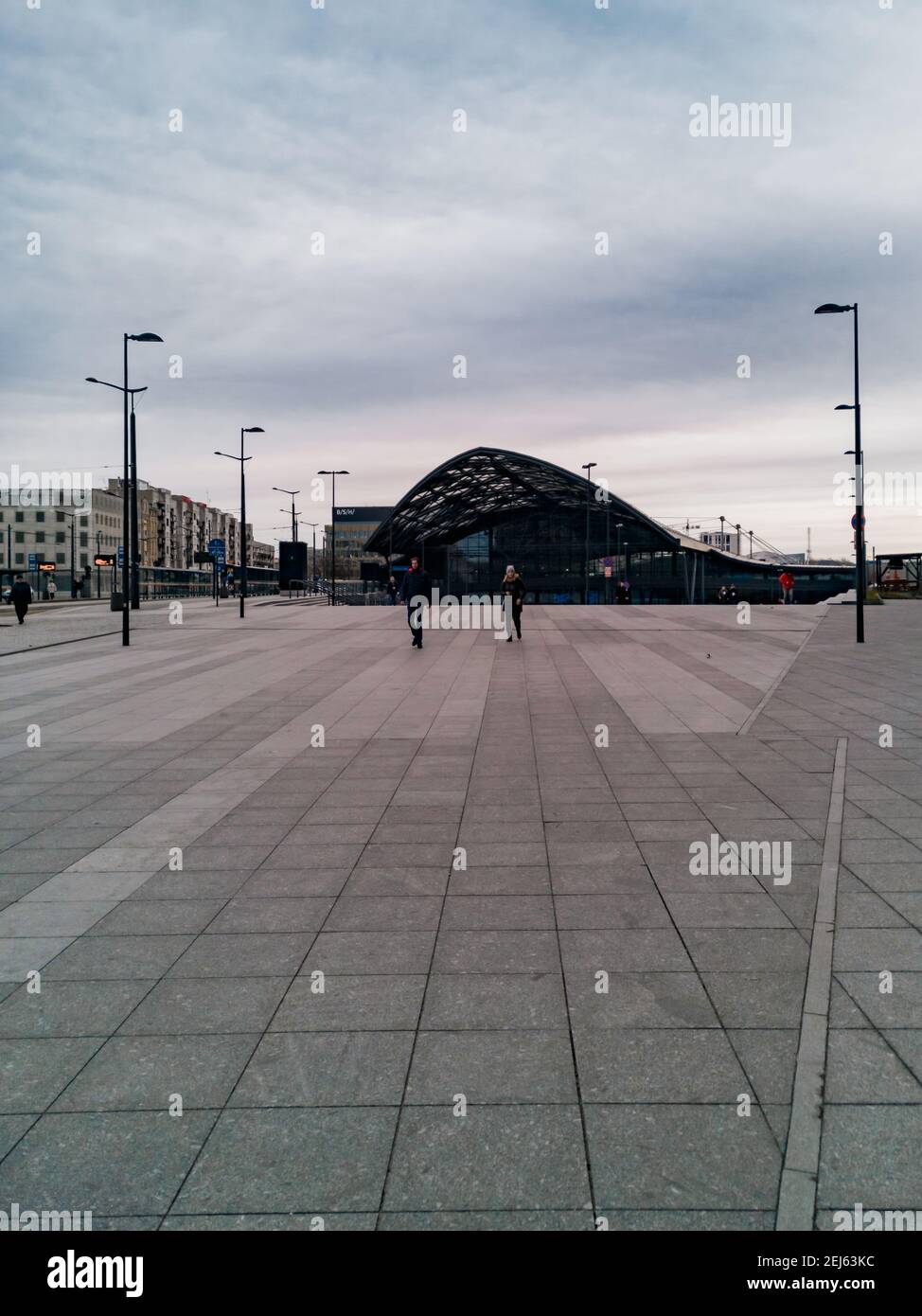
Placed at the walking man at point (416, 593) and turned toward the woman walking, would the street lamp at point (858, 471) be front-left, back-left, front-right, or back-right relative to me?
front-right

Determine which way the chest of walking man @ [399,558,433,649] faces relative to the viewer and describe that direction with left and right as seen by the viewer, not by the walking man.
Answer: facing the viewer

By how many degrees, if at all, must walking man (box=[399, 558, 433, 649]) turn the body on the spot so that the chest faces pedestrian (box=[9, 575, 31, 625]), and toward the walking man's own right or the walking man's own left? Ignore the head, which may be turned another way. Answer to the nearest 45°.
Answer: approximately 135° to the walking man's own right

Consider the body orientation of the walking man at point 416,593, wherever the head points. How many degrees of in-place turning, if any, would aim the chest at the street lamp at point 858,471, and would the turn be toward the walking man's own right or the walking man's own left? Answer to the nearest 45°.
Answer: approximately 90° to the walking man's own left

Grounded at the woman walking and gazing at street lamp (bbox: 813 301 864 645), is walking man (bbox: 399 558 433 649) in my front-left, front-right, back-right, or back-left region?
back-right
